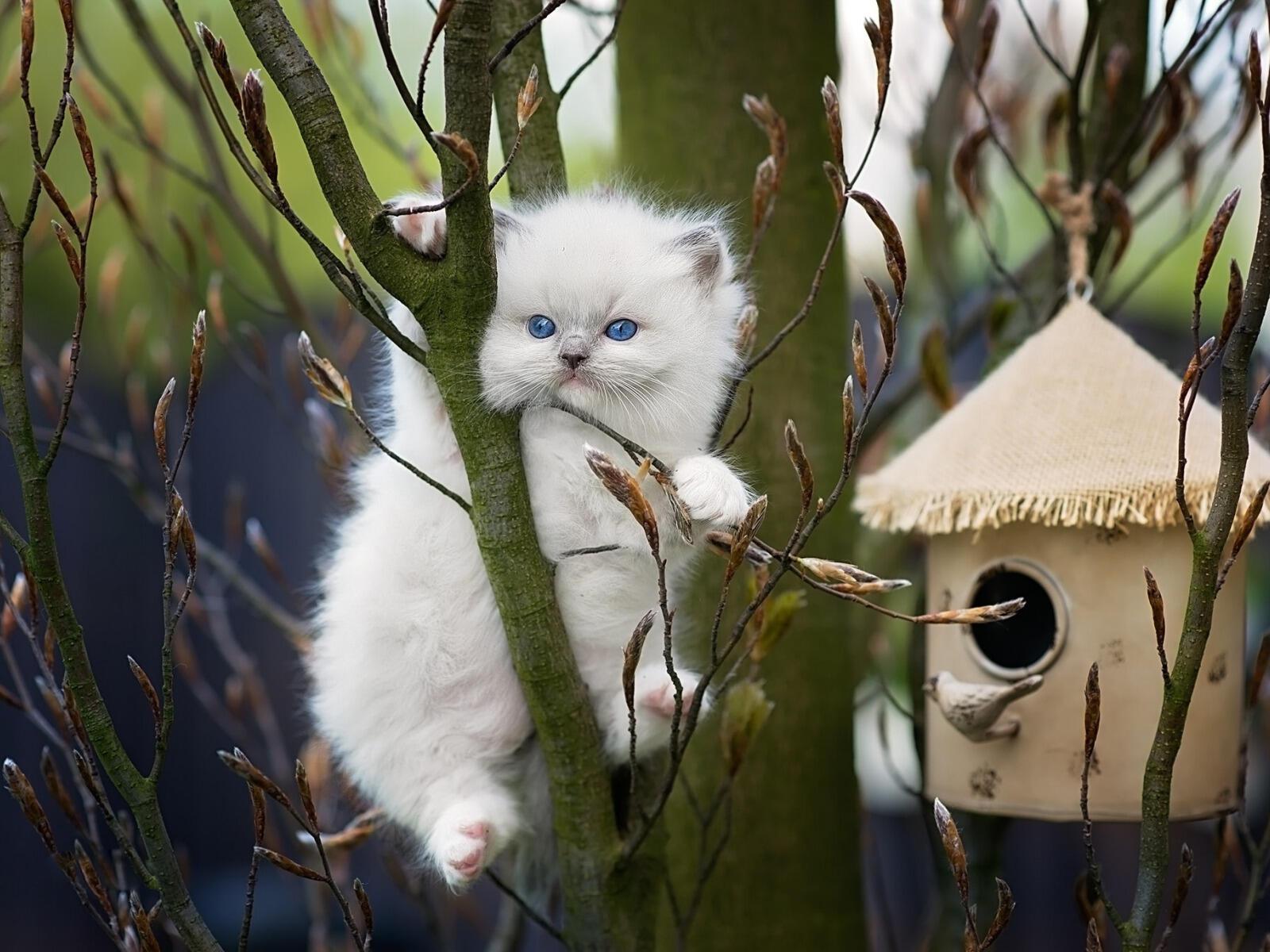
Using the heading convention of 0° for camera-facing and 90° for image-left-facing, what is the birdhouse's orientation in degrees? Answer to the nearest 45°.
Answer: approximately 45°
